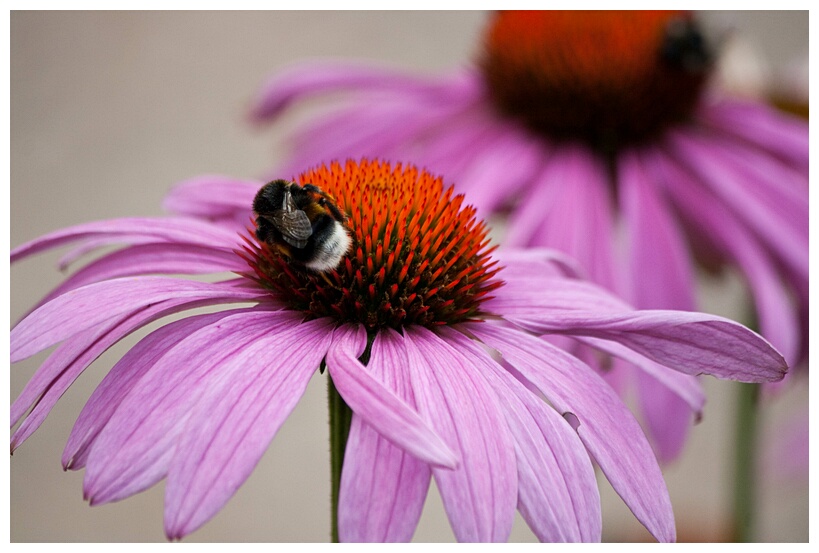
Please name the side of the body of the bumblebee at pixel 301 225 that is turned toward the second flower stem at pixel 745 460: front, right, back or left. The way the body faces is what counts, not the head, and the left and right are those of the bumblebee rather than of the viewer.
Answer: right

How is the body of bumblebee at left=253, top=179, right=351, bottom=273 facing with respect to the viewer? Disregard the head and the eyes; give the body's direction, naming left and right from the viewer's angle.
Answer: facing away from the viewer and to the left of the viewer
